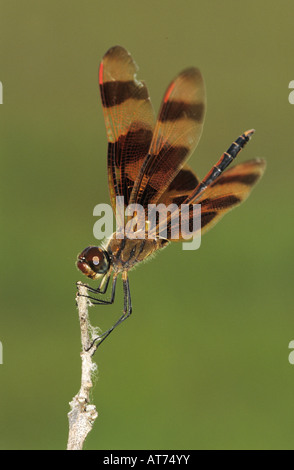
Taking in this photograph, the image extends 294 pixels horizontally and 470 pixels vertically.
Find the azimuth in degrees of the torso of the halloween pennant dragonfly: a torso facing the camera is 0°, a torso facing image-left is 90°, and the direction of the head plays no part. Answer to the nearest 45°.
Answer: approximately 90°
